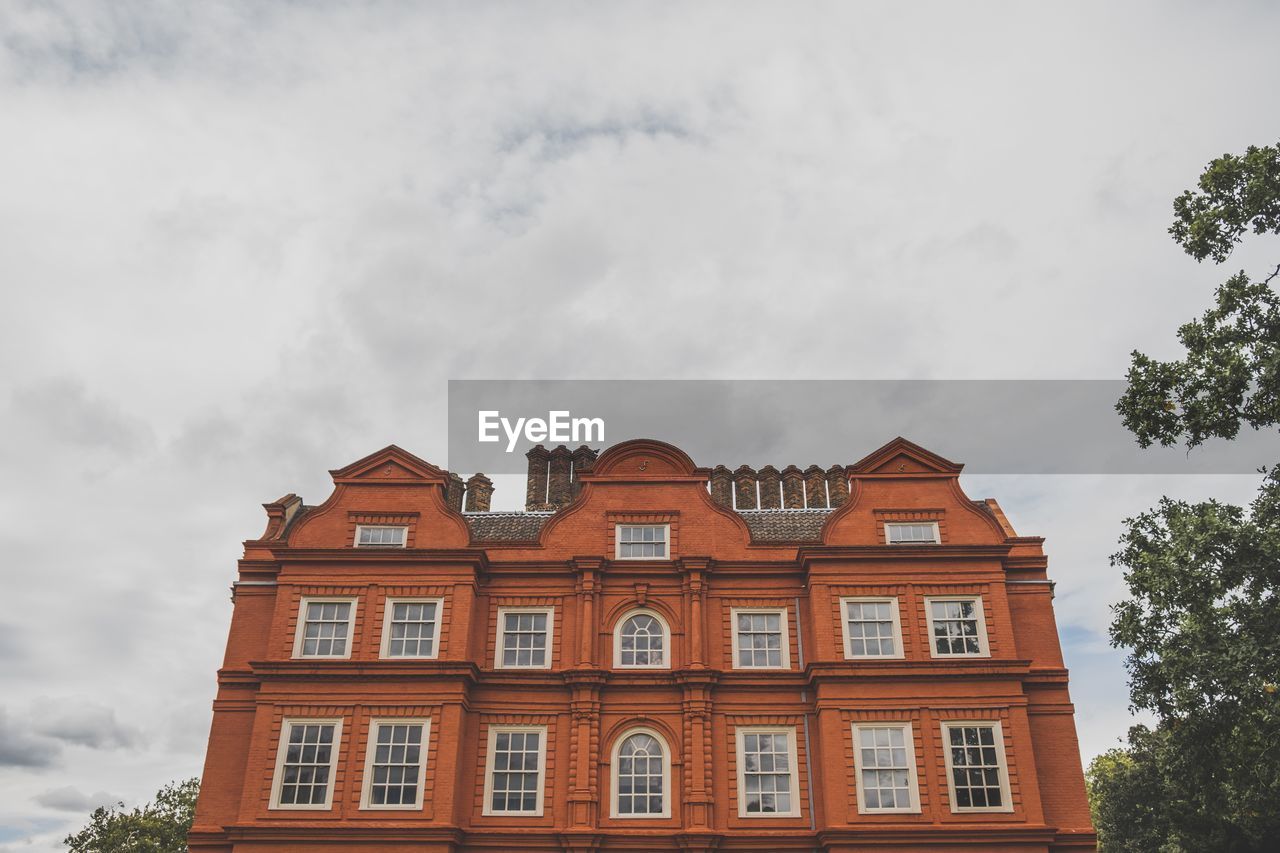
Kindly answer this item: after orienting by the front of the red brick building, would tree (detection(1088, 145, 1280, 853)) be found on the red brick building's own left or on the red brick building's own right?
on the red brick building's own left

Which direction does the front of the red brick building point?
toward the camera

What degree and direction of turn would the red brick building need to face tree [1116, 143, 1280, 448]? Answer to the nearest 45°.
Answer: approximately 45° to its left
